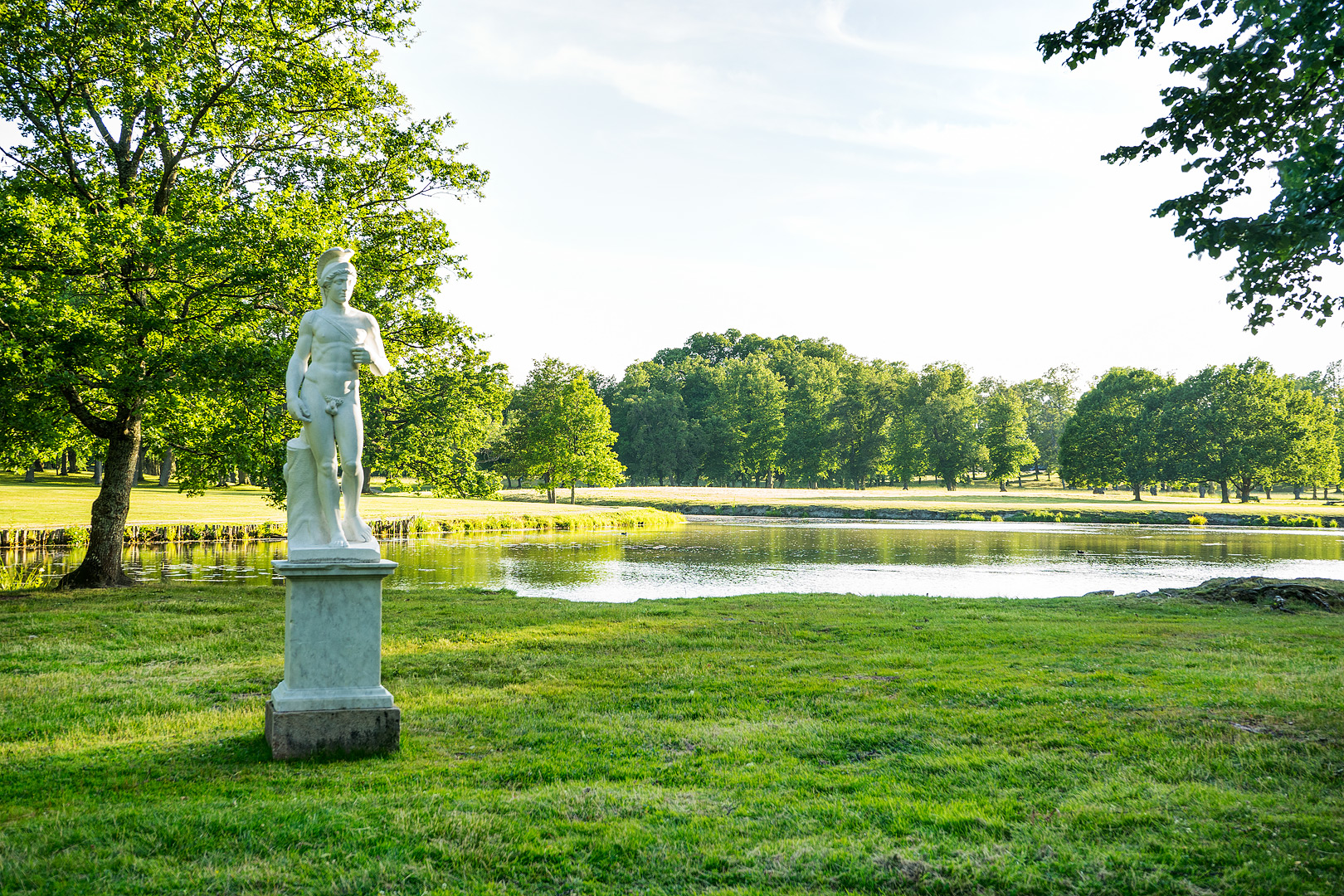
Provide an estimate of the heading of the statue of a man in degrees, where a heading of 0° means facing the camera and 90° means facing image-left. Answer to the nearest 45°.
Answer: approximately 0°

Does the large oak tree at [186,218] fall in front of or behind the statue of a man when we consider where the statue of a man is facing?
behind
